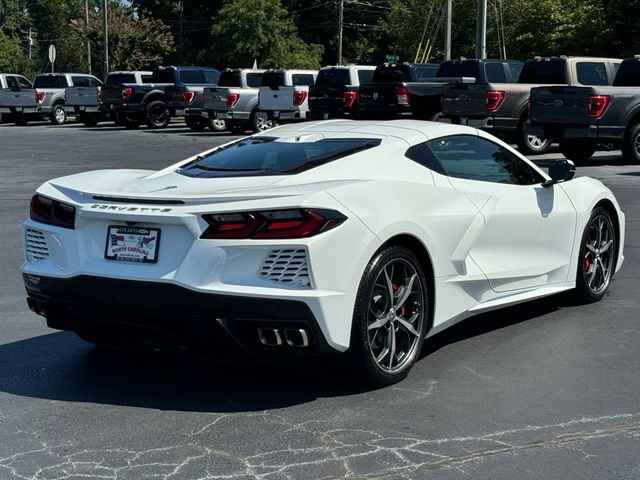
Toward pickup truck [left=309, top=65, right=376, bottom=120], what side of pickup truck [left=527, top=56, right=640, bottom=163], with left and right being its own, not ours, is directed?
left

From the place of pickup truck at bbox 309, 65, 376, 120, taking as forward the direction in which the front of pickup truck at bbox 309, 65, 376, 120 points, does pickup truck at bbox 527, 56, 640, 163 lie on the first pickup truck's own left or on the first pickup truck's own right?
on the first pickup truck's own right

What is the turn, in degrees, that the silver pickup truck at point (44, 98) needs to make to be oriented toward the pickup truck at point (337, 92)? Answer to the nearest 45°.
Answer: approximately 90° to its right

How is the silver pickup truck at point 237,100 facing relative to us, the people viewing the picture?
facing away from the viewer and to the right of the viewer

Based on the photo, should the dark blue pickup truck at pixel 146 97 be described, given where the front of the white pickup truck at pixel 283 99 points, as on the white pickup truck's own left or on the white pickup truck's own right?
on the white pickup truck's own left

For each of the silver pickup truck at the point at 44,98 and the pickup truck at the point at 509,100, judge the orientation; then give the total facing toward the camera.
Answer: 0

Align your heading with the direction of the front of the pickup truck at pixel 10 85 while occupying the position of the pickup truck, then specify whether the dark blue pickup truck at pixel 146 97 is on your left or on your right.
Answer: on your right

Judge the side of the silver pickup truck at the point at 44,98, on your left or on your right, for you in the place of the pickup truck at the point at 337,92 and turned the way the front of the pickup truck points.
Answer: on your left

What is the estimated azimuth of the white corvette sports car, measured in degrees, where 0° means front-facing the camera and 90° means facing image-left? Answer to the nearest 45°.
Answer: approximately 225°

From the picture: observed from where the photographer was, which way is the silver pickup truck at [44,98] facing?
facing away from the viewer and to the right of the viewer

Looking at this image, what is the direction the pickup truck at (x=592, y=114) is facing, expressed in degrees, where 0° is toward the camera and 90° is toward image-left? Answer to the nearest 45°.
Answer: approximately 225°

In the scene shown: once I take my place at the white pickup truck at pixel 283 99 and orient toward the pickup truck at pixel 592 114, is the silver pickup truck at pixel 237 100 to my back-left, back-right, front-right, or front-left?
back-right

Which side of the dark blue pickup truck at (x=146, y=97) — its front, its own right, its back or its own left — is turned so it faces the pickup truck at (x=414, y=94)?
right
